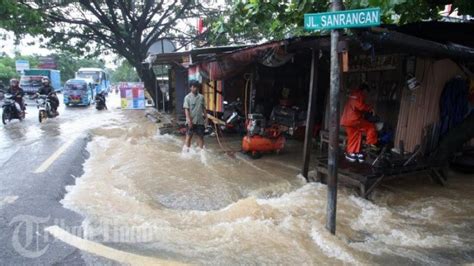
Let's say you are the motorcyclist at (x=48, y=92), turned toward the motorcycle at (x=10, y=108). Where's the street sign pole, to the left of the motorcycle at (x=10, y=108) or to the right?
left

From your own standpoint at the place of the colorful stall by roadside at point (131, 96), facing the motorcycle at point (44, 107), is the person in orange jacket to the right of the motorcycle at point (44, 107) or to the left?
left

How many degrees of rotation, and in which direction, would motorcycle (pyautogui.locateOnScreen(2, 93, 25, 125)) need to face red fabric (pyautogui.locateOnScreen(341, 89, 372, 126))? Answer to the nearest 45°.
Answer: approximately 90° to its left

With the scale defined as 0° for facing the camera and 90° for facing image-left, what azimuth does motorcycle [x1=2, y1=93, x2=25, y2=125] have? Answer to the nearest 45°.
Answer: approximately 45°

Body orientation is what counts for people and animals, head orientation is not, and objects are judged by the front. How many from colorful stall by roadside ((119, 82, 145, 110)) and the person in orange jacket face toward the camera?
1

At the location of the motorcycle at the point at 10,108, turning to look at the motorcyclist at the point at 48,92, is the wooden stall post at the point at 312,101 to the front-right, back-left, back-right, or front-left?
back-right

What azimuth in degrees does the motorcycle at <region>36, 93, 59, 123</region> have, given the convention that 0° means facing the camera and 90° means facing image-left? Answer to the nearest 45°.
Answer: approximately 45°

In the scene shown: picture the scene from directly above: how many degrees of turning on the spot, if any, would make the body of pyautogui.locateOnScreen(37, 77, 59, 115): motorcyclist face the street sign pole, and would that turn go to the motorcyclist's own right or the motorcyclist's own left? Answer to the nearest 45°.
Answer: approximately 45° to the motorcyclist's own left

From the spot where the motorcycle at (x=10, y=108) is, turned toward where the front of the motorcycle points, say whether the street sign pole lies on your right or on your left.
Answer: on your left
